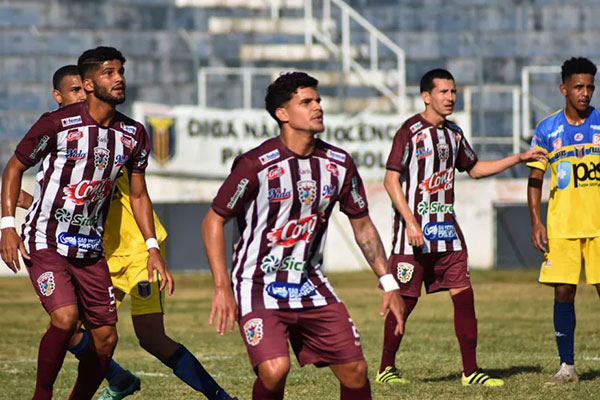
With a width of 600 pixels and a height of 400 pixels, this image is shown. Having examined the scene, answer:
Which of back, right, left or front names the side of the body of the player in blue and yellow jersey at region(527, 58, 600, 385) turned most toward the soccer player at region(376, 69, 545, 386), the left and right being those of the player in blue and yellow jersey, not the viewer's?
right

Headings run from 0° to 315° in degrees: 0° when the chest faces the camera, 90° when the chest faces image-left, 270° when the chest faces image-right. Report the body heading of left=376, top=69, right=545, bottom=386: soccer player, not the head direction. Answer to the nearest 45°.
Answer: approximately 315°

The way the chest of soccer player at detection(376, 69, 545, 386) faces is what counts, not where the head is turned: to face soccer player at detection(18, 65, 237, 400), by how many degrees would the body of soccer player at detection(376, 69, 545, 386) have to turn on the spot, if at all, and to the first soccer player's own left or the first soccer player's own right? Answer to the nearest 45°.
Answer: approximately 90° to the first soccer player's own right

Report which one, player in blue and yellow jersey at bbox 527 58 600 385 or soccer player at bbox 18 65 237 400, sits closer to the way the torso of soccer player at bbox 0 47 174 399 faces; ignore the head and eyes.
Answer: the player in blue and yellow jersey

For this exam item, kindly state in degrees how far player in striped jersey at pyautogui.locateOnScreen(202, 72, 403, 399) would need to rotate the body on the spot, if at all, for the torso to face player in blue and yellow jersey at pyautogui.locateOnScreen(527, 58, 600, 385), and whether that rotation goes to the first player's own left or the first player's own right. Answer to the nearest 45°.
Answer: approximately 90° to the first player's own left

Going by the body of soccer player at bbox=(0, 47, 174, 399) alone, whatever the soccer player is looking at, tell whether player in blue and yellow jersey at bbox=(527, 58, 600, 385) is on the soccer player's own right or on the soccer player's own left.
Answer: on the soccer player's own left

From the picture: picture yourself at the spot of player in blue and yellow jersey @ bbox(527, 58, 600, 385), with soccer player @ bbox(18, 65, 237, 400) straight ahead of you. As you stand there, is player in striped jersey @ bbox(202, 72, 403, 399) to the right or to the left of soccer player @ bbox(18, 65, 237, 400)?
left

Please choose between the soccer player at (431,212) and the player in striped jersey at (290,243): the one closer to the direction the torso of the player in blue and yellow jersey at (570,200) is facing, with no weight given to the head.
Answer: the player in striped jersey
